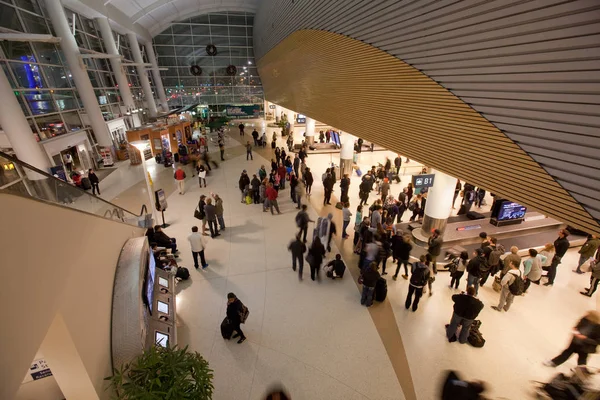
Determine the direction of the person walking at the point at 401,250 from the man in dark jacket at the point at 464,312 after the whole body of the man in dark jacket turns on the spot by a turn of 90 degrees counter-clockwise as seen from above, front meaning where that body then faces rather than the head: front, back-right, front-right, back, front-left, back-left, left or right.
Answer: front-right

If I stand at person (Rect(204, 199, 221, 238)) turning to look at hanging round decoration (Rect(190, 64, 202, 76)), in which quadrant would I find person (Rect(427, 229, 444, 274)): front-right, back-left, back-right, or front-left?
back-right

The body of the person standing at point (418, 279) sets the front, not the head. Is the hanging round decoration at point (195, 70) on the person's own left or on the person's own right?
on the person's own left

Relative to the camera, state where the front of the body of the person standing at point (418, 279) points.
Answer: away from the camera

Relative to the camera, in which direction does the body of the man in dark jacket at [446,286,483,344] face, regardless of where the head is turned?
away from the camera

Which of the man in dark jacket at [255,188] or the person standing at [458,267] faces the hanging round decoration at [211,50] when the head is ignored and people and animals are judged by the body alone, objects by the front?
the man in dark jacket

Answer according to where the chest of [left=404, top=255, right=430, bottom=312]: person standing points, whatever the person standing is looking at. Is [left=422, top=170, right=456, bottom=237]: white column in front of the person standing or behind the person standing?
in front

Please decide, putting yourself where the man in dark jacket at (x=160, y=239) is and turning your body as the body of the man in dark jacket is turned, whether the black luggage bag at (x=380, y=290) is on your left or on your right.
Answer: on your right

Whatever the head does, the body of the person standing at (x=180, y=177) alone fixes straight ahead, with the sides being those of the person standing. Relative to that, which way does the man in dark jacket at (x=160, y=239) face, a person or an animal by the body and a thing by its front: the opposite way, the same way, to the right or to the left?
to the right

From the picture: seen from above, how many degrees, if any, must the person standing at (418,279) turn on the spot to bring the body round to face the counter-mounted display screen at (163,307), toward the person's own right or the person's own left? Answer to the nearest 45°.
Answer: approximately 135° to the person's own left

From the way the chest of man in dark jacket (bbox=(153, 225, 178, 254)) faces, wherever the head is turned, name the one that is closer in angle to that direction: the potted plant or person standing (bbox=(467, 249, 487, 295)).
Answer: the person standing

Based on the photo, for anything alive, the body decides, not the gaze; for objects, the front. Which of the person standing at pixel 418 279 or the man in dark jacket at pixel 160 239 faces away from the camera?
the person standing

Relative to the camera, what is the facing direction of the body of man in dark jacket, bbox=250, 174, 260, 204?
away from the camera
